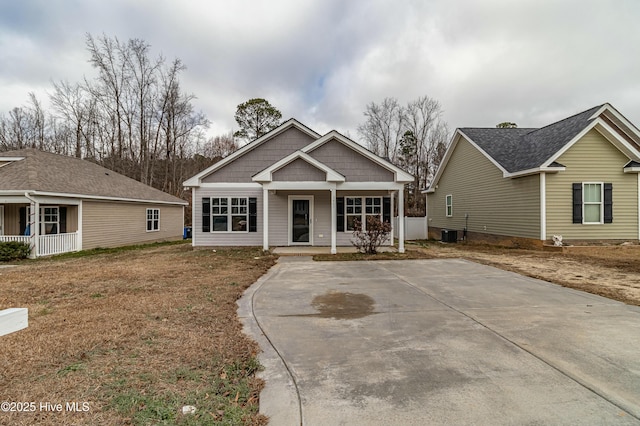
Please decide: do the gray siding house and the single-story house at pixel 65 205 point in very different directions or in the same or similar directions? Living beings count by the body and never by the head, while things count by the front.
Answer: same or similar directions

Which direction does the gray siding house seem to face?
toward the camera

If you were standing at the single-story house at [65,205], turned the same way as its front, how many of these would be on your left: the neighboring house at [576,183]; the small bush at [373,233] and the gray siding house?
3

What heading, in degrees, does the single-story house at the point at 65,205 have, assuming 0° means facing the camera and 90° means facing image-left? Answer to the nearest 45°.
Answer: approximately 45°

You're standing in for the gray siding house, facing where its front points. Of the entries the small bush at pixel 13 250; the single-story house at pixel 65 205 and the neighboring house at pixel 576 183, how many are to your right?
2

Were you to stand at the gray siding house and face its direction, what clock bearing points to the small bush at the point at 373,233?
The small bush is roughly at 10 o'clock from the gray siding house.

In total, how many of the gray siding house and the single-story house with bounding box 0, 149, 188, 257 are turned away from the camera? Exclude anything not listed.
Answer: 0

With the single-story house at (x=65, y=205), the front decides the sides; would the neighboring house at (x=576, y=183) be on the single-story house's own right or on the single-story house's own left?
on the single-story house's own left

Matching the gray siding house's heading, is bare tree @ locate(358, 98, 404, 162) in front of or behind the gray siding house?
behind

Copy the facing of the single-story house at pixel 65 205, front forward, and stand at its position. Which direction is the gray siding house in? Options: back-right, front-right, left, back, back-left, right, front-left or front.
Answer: left

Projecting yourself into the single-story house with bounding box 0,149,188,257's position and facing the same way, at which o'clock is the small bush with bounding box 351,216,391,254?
The small bush is roughly at 9 o'clock from the single-story house.

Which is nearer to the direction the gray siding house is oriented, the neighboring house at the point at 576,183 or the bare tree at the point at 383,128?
the neighboring house

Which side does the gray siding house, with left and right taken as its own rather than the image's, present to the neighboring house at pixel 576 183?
left
